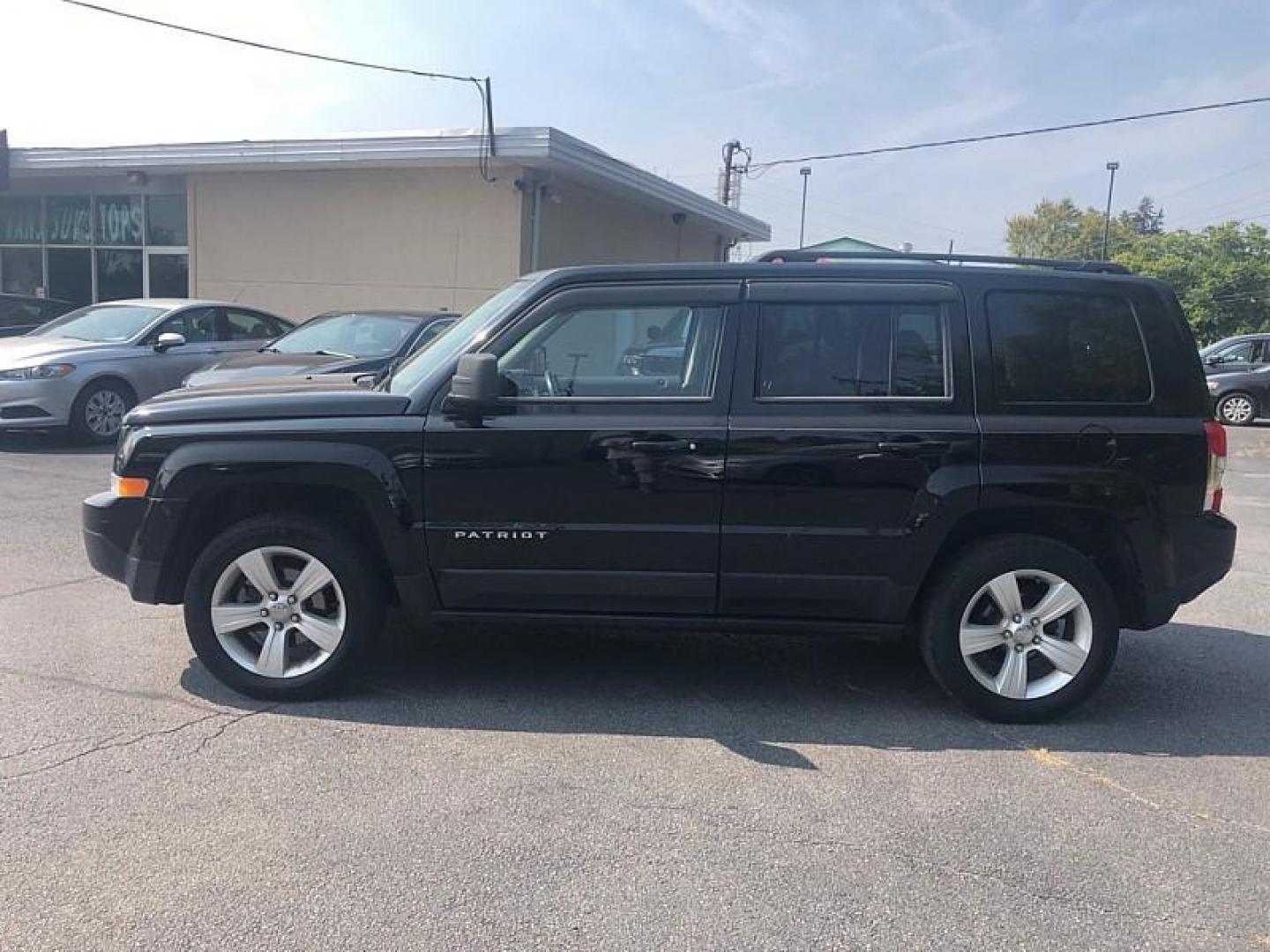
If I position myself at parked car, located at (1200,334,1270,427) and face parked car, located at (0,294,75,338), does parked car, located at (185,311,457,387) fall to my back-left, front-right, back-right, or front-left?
front-left

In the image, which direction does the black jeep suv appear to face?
to the viewer's left

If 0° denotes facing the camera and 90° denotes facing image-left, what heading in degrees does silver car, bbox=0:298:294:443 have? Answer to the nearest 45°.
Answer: approximately 45°

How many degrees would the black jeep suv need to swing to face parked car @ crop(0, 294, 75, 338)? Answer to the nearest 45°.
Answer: approximately 45° to its right

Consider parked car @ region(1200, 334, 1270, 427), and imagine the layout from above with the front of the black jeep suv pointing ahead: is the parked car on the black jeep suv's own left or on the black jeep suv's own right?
on the black jeep suv's own right

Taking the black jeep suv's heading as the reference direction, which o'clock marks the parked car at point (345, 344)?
The parked car is roughly at 2 o'clock from the black jeep suv.

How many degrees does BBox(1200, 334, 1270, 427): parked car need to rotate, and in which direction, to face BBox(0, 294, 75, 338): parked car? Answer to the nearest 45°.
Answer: approximately 45° to its left

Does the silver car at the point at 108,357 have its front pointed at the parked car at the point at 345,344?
no

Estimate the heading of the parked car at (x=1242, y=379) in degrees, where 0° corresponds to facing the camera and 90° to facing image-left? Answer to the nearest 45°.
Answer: approximately 90°

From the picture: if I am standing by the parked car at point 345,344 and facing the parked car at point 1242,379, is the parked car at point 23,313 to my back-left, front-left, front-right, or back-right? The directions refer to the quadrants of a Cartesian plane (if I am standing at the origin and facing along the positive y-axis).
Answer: back-left

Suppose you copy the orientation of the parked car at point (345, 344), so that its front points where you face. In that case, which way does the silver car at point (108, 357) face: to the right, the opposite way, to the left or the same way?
the same way

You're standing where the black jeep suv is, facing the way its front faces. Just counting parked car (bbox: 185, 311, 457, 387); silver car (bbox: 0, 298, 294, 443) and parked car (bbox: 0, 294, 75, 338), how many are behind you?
0
